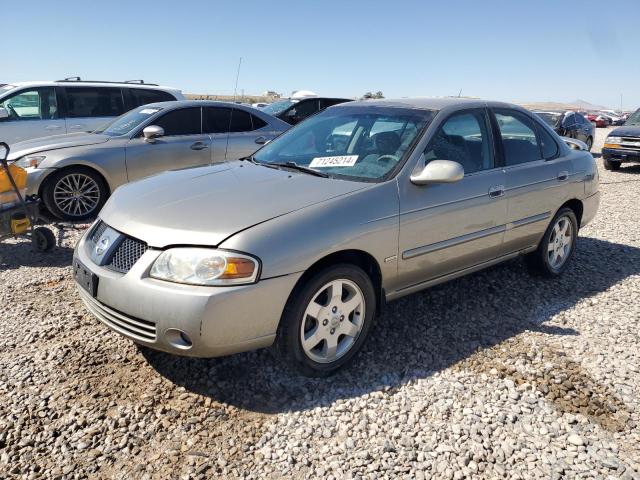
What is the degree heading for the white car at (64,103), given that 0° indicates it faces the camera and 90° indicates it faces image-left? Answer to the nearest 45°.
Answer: approximately 90°

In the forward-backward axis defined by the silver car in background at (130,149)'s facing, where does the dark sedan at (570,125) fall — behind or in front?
behind

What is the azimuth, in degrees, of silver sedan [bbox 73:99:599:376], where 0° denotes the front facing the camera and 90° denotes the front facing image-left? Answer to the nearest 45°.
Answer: approximately 45°

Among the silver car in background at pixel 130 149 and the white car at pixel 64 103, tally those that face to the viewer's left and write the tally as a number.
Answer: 2

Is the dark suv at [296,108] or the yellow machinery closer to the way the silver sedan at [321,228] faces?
the yellow machinery

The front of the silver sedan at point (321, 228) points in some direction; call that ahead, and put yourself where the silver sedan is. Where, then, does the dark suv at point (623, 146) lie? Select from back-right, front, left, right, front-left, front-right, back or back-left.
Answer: back

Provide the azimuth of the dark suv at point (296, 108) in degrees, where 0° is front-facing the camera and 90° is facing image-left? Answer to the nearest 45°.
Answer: approximately 45°

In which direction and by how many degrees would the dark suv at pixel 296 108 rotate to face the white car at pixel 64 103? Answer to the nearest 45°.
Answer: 0° — it already faces it

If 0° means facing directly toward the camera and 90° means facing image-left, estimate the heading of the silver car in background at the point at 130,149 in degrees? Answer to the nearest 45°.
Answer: approximately 90°

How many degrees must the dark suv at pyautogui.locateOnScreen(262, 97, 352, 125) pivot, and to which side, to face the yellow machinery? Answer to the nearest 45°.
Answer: approximately 45° to its left

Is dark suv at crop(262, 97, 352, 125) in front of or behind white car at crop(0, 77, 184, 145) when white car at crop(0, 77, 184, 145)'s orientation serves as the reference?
behind
